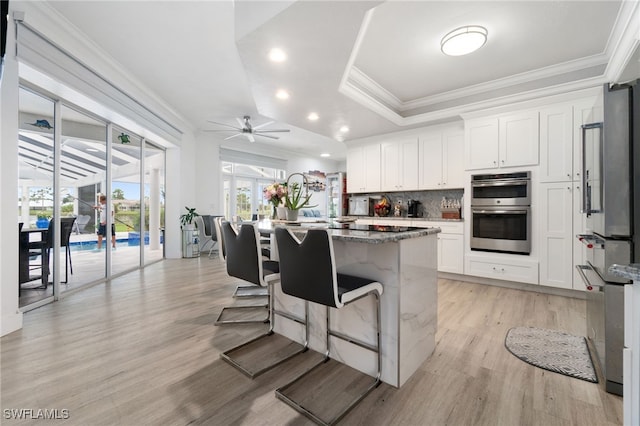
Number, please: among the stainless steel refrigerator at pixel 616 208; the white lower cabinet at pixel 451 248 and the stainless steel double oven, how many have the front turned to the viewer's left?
1

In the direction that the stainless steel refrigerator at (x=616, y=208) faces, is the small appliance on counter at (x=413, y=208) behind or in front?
in front

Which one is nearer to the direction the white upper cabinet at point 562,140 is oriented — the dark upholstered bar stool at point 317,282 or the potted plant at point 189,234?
the dark upholstered bar stool

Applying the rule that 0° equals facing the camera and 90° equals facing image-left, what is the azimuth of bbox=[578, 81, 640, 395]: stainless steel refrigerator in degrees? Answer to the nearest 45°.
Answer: approximately 90°

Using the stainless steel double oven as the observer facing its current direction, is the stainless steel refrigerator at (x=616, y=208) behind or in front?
in front

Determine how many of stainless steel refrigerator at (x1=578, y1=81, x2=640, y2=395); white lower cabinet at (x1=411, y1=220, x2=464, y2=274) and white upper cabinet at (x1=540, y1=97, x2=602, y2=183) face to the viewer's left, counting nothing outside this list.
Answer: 1

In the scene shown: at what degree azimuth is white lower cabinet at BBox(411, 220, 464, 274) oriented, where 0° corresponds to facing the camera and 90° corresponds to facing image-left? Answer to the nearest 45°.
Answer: approximately 0°

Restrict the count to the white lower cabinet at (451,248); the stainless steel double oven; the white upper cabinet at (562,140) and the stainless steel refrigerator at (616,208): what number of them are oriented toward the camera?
3

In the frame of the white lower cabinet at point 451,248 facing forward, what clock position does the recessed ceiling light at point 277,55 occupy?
The recessed ceiling light is roughly at 1 o'clock from the white lower cabinet.

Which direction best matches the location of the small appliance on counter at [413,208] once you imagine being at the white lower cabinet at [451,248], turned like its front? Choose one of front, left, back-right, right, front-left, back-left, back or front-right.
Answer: back-right

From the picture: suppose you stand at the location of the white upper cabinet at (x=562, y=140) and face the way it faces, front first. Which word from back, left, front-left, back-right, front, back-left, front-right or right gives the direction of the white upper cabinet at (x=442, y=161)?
right
